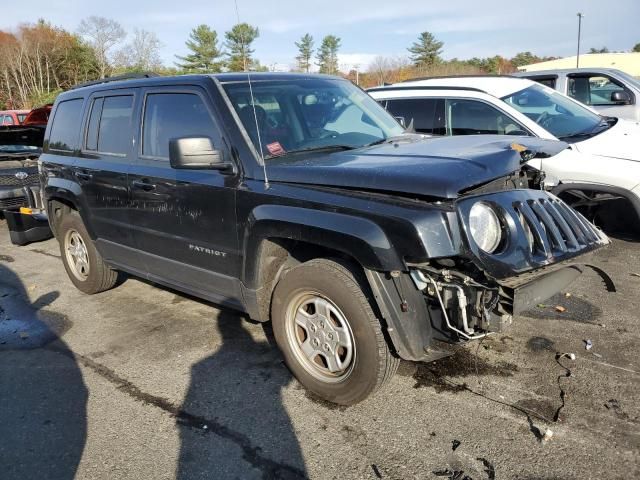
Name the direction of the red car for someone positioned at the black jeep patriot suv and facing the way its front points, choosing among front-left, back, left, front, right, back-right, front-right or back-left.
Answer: back

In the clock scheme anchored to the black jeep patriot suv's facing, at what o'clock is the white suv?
The white suv is roughly at 9 o'clock from the black jeep patriot suv.

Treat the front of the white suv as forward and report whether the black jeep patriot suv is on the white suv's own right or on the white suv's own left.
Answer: on the white suv's own right

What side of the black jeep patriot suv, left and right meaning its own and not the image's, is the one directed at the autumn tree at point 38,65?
back

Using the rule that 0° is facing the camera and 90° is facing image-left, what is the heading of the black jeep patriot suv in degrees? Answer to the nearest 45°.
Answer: approximately 315°

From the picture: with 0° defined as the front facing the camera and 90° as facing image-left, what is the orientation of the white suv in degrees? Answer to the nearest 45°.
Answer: approximately 315°
